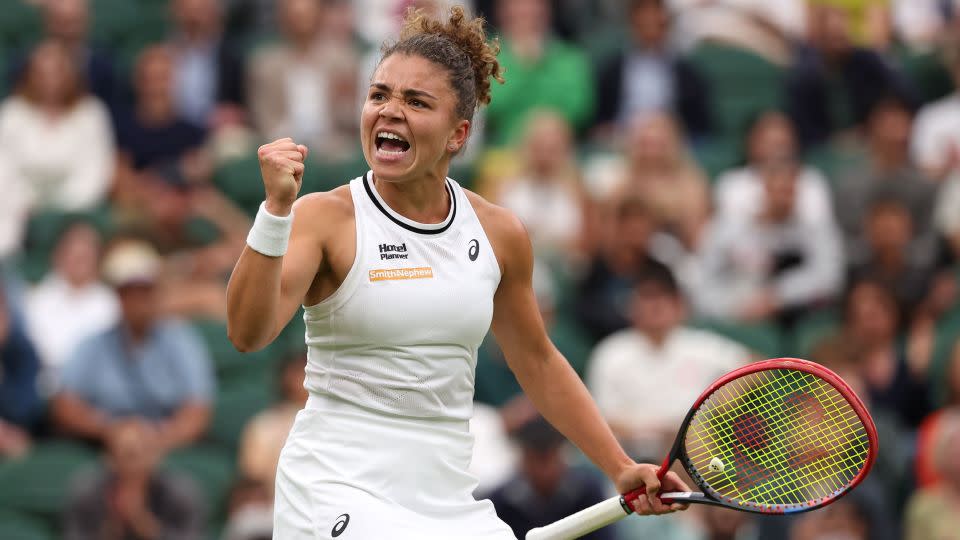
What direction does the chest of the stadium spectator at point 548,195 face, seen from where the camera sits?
toward the camera

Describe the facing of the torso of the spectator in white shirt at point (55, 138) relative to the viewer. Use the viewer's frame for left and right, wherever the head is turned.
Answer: facing the viewer

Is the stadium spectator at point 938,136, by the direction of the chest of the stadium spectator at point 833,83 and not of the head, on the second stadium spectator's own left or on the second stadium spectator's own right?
on the second stadium spectator's own left

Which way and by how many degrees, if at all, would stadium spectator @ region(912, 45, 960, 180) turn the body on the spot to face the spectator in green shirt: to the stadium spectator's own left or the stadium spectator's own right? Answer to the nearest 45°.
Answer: approximately 90° to the stadium spectator's own right

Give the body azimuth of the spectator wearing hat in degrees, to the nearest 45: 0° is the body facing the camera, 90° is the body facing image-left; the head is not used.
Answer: approximately 0°

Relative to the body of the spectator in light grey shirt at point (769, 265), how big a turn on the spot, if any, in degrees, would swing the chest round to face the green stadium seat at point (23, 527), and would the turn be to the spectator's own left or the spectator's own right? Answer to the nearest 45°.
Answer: approximately 45° to the spectator's own right

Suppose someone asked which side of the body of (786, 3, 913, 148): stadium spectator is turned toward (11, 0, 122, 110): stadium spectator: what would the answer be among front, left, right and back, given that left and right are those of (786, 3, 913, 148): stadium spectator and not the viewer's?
right

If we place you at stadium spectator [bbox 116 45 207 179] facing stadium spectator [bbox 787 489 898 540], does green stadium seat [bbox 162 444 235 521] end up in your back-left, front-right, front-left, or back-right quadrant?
front-right

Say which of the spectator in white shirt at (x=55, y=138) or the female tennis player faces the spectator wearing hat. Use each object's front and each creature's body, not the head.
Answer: the spectator in white shirt

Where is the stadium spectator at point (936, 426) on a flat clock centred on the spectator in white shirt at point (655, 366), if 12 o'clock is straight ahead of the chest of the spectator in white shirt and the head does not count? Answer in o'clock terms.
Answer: The stadium spectator is roughly at 9 o'clock from the spectator in white shirt.

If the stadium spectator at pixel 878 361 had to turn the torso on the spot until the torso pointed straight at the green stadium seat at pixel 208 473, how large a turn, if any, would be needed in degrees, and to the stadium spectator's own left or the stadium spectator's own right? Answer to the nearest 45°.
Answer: approximately 45° to the stadium spectator's own right

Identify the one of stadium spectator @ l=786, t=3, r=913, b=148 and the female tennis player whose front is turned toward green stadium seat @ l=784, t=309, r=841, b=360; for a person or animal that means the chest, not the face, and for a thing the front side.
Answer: the stadium spectator

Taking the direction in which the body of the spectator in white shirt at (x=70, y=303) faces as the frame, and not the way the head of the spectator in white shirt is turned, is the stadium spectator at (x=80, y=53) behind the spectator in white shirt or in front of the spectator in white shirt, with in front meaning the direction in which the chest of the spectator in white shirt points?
behind

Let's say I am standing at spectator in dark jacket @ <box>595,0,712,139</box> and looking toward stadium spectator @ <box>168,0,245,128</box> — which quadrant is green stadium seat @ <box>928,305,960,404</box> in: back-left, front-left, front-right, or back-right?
back-left

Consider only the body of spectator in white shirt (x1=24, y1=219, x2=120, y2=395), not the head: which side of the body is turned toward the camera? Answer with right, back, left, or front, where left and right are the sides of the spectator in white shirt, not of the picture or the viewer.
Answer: front
